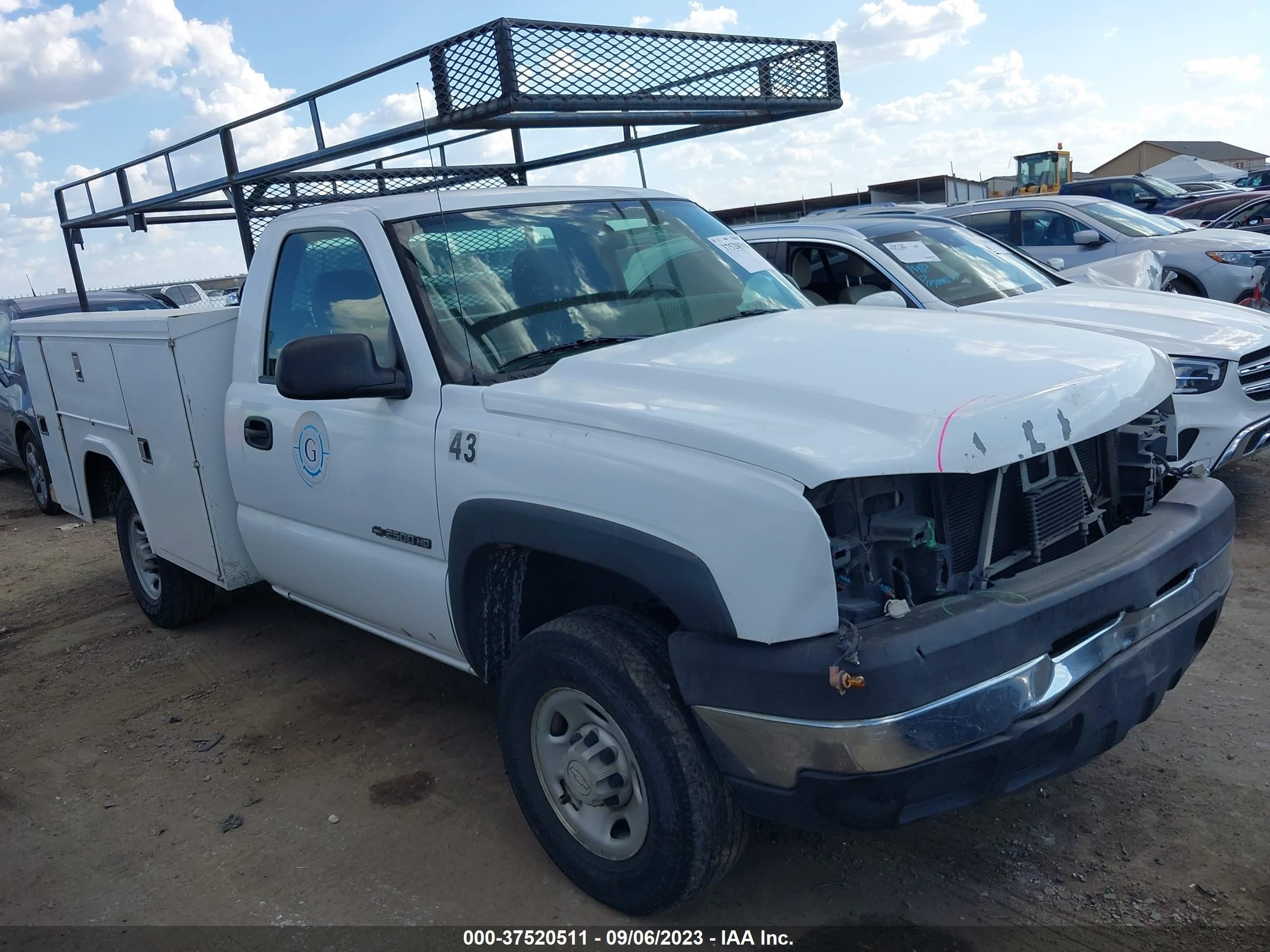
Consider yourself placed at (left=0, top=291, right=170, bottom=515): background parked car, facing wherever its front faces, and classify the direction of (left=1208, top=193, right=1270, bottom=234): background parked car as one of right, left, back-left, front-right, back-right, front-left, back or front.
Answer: front-left

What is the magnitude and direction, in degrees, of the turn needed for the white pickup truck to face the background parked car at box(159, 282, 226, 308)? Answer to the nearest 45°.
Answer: approximately 180°

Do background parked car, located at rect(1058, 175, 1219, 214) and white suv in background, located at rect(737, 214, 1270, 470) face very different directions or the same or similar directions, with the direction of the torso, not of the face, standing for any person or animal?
same or similar directions

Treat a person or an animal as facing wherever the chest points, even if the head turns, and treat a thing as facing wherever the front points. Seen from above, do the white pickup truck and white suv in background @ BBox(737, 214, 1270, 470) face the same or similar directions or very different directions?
same or similar directions

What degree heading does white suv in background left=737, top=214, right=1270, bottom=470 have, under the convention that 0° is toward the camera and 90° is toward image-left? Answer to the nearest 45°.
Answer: approximately 315°

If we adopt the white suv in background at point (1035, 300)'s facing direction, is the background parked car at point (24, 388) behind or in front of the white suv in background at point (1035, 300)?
behind

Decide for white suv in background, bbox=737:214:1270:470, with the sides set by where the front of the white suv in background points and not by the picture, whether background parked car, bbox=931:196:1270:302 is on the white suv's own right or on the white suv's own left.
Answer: on the white suv's own left

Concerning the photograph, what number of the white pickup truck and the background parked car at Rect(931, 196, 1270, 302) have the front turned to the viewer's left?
0

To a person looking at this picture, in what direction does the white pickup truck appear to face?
facing the viewer and to the right of the viewer

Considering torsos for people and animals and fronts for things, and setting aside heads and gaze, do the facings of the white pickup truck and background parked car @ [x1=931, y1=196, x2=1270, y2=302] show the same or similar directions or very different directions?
same or similar directions

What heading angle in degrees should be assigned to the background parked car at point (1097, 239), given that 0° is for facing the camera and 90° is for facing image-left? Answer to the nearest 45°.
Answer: approximately 315°

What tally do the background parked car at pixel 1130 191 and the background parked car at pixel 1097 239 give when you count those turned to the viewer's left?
0
